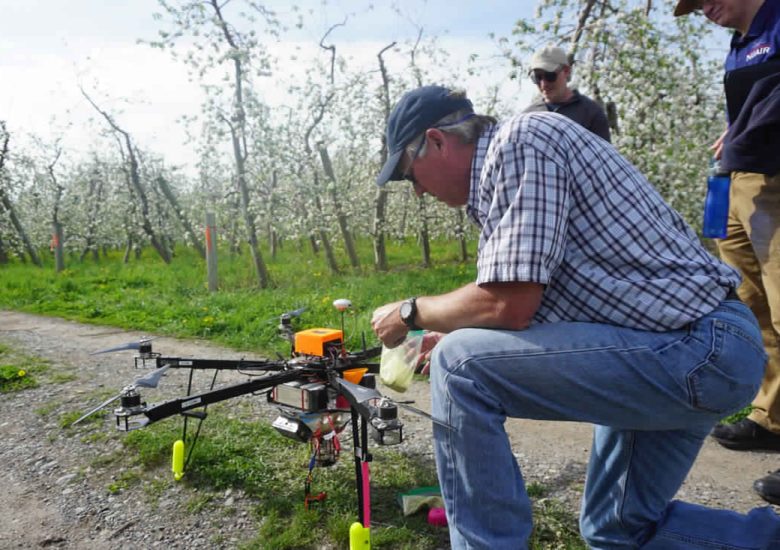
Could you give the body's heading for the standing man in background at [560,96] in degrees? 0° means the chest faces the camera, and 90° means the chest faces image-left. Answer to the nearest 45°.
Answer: approximately 45°

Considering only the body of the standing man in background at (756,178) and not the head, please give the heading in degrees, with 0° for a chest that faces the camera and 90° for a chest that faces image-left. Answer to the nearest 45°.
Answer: approximately 45°

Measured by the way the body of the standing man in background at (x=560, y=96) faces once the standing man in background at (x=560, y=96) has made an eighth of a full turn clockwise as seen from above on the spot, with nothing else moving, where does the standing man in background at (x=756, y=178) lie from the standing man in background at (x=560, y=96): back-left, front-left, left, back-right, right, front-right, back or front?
back-left

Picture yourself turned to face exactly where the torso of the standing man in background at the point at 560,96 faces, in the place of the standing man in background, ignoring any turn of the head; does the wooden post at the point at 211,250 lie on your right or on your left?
on your right

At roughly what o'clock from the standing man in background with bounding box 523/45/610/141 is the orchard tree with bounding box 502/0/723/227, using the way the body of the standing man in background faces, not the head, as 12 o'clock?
The orchard tree is roughly at 5 o'clock from the standing man in background.

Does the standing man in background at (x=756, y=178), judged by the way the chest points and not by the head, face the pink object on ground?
yes

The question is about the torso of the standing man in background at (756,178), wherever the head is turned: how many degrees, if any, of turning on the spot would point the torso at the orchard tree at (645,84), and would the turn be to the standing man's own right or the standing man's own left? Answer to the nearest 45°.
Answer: approximately 135° to the standing man's own right

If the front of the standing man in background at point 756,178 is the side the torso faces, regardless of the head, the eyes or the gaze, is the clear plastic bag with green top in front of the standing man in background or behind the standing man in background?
in front

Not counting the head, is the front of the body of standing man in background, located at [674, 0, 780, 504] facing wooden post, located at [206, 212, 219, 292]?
no
